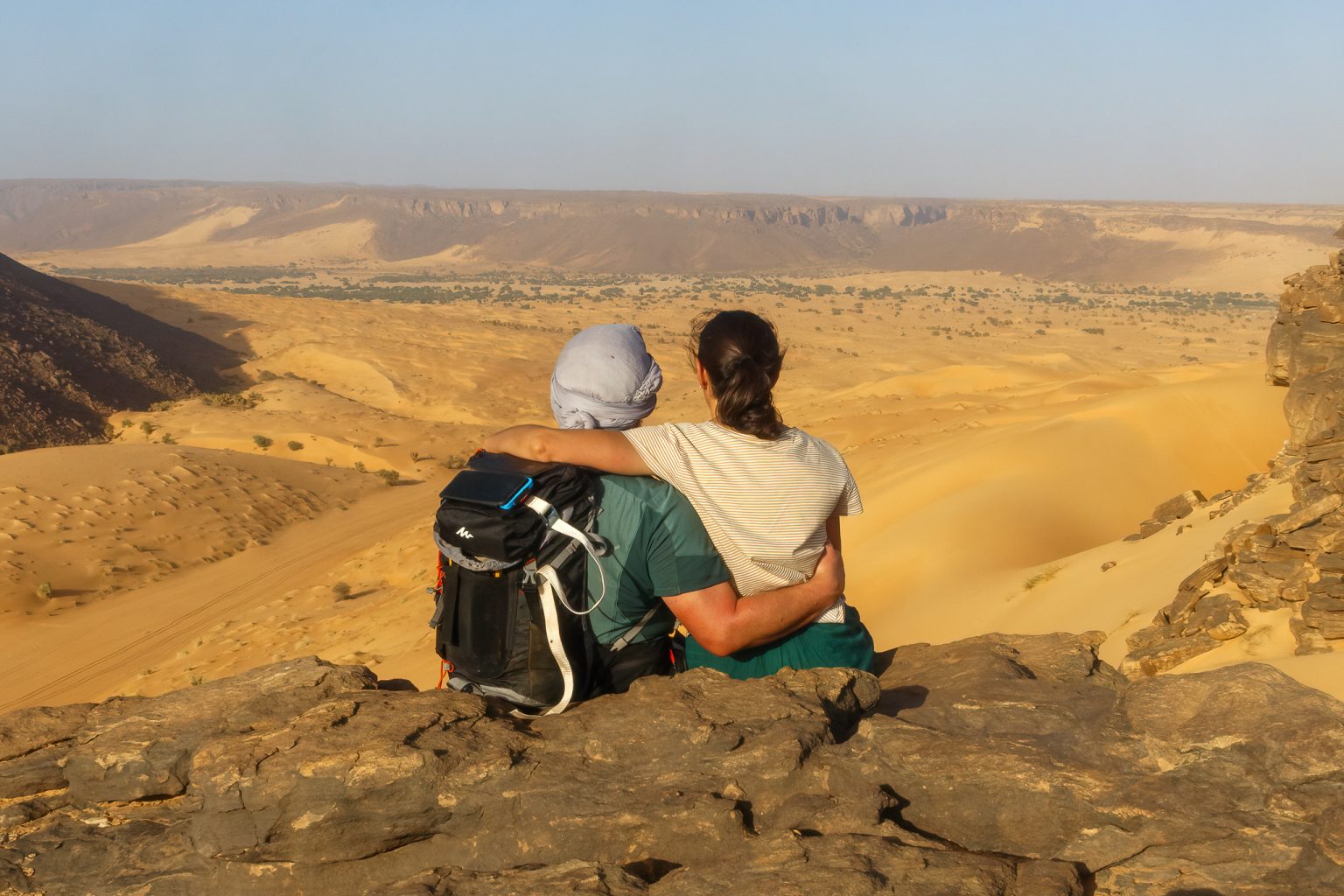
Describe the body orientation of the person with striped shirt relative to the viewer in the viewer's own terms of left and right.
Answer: facing away from the viewer

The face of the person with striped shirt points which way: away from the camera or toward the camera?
away from the camera

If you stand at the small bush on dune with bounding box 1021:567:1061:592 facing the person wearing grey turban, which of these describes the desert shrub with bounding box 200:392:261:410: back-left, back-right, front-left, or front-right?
back-right

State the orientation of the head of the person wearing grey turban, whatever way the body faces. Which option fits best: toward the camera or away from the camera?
away from the camera

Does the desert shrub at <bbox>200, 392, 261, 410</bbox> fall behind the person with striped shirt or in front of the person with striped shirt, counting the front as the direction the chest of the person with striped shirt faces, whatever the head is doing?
in front
